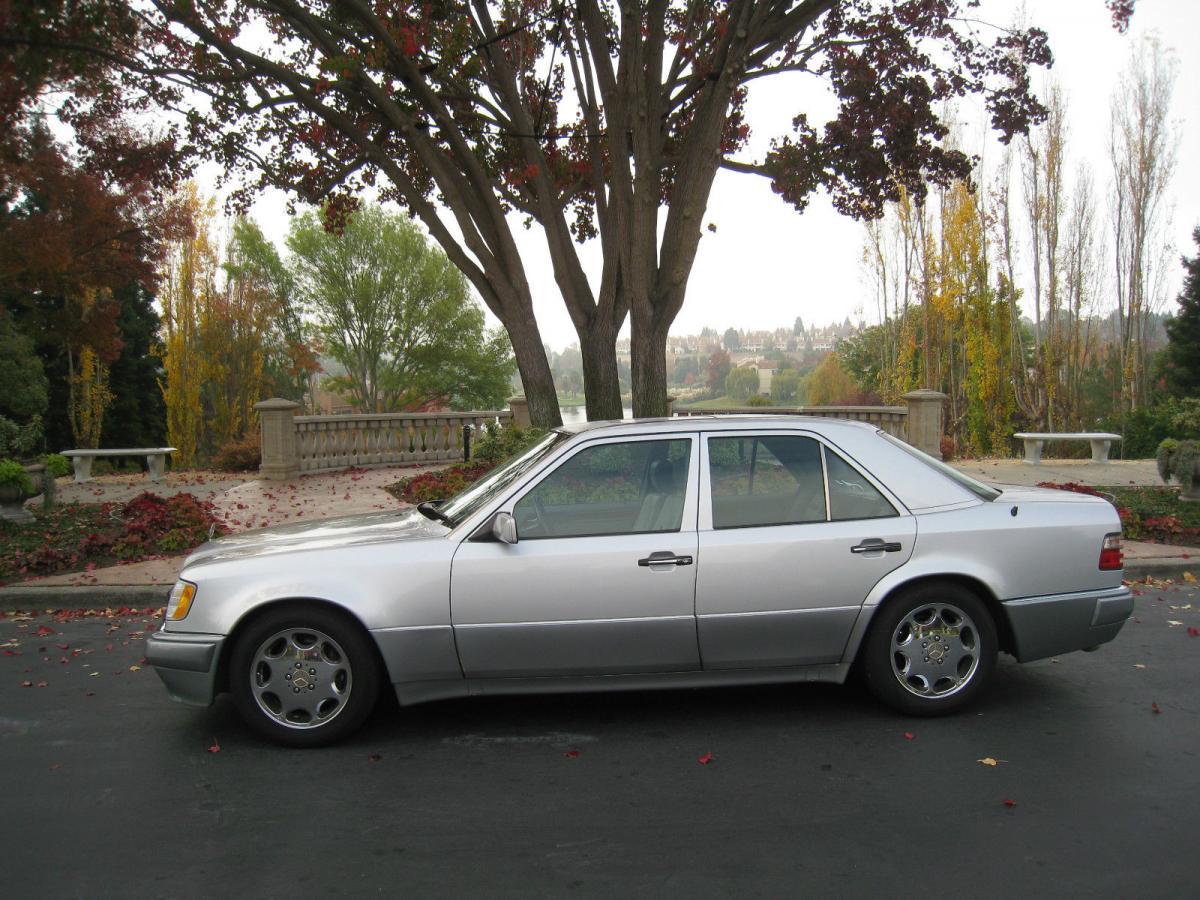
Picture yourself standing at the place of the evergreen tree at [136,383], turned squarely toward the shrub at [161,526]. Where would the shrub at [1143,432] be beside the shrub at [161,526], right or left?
left

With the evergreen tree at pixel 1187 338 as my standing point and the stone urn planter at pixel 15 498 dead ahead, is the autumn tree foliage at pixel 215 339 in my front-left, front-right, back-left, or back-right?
front-right

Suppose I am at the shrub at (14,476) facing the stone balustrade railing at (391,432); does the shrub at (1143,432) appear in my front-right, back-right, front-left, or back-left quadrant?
front-right

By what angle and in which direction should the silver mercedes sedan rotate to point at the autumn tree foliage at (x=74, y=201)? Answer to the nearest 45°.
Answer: approximately 45° to its right

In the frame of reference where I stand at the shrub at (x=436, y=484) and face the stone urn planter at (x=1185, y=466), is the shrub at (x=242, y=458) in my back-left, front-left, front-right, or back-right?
back-left

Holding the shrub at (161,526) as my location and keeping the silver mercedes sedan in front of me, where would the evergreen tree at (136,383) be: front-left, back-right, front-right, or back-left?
back-left

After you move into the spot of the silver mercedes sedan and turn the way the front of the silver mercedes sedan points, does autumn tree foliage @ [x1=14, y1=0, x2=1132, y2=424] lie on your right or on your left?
on your right

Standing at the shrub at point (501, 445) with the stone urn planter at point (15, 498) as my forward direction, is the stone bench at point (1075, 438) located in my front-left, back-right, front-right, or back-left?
back-left

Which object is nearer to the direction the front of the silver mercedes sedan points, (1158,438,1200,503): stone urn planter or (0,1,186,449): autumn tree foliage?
the autumn tree foliage

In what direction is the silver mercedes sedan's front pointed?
to the viewer's left

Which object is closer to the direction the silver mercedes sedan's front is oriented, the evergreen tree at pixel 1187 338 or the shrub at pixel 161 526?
the shrub

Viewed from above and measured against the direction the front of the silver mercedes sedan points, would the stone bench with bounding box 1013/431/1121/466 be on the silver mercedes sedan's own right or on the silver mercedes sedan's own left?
on the silver mercedes sedan's own right
